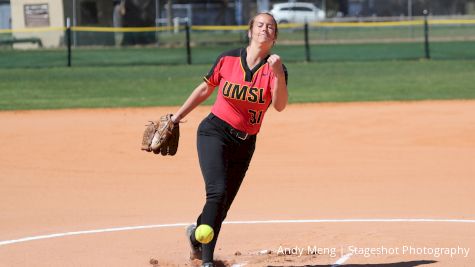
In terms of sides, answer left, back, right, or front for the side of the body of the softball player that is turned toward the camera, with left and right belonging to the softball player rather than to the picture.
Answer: front

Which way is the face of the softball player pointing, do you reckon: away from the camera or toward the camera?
toward the camera
